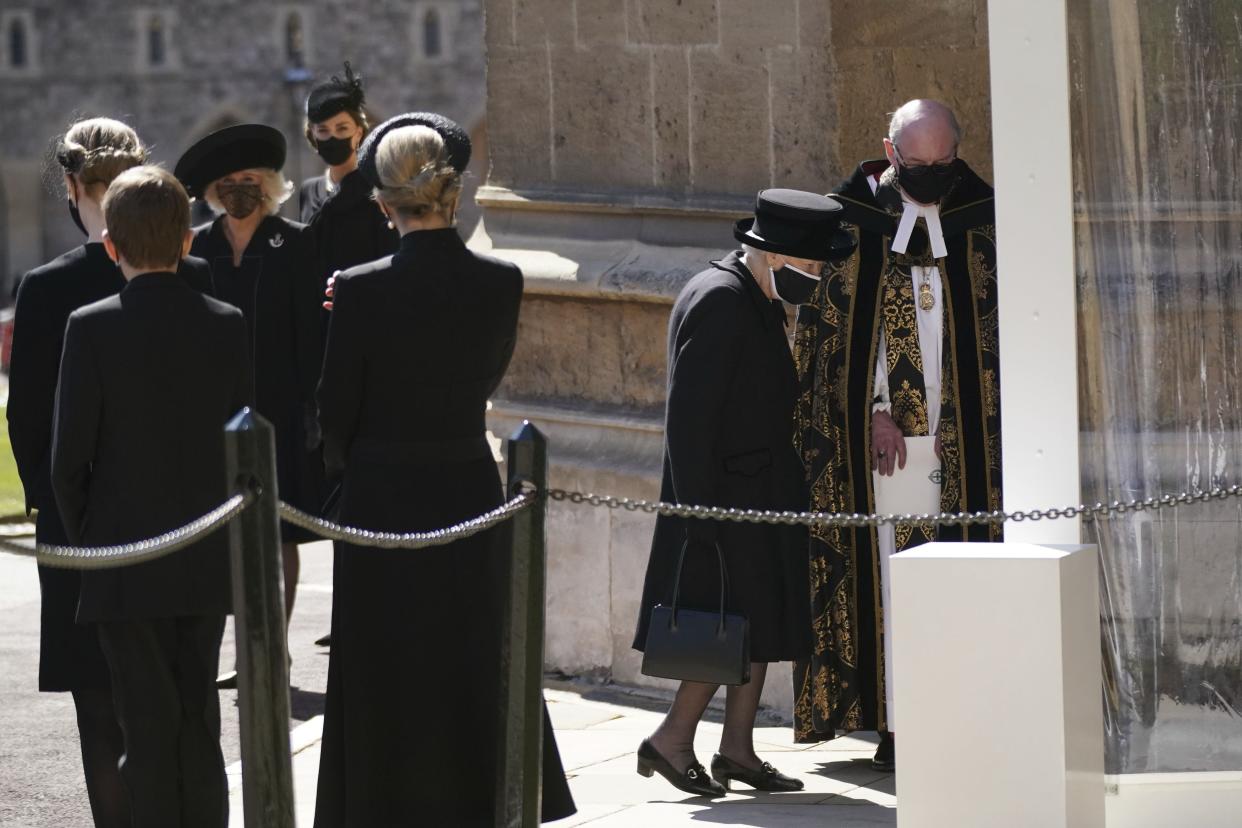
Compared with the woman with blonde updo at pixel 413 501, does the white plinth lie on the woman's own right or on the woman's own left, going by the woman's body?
on the woman's own right

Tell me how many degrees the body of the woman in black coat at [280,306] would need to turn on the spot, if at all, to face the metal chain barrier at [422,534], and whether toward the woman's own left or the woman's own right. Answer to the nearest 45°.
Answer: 0° — they already face it

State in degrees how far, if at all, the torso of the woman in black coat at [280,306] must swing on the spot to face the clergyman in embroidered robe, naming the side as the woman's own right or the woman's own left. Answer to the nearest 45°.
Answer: approximately 45° to the woman's own left

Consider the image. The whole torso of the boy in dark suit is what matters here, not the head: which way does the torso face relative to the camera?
away from the camera

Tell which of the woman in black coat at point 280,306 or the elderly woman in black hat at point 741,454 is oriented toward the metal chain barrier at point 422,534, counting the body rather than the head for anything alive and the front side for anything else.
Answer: the woman in black coat

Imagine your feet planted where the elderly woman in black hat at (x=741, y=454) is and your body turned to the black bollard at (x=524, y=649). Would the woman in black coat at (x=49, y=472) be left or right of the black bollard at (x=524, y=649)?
right

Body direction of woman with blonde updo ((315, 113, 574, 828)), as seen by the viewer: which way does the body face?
away from the camera

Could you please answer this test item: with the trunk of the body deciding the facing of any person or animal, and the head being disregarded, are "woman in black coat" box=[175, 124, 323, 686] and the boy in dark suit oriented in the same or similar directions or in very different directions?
very different directions

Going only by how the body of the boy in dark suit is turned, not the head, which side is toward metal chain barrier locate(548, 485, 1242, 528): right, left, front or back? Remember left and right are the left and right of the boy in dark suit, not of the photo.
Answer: right
